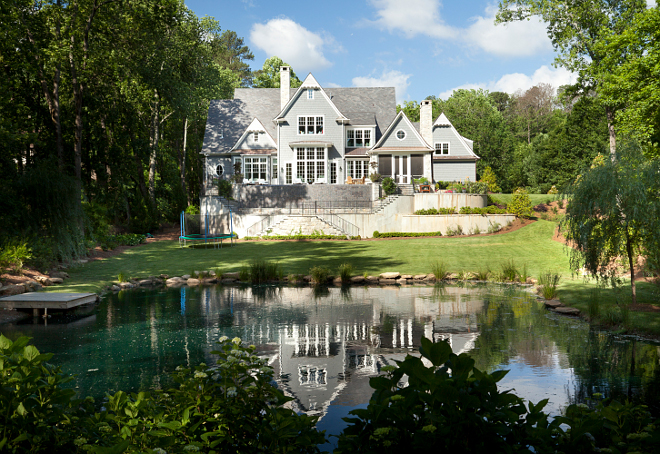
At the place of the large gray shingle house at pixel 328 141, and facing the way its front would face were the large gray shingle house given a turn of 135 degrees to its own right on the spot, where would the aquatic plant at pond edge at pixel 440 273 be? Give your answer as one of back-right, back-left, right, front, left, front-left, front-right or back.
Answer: back-left

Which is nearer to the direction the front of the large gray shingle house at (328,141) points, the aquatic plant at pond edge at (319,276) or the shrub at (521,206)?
the aquatic plant at pond edge

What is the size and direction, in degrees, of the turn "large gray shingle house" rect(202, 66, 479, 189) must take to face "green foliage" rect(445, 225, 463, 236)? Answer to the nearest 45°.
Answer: approximately 45° to its left

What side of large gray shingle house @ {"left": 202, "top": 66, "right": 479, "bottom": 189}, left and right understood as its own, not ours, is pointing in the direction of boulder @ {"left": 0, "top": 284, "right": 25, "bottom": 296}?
front

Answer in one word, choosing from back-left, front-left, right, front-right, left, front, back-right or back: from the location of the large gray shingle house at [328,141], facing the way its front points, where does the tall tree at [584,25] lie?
front-left

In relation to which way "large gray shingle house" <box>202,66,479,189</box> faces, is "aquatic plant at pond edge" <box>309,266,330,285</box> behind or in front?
in front

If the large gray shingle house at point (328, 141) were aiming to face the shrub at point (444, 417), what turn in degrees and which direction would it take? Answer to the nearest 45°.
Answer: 0° — it already faces it

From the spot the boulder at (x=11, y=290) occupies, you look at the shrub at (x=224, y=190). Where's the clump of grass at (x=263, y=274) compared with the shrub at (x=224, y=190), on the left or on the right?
right

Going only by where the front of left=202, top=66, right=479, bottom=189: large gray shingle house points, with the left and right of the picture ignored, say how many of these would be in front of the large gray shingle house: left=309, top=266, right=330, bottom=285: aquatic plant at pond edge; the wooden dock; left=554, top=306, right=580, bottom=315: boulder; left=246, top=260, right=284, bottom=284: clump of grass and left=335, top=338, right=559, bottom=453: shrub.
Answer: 5

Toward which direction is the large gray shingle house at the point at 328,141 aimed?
toward the camera

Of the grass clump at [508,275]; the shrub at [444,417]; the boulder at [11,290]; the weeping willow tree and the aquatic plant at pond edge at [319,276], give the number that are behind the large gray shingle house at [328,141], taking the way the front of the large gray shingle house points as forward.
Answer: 0

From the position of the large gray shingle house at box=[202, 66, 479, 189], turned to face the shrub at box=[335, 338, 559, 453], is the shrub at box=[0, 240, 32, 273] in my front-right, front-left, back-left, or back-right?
front-right

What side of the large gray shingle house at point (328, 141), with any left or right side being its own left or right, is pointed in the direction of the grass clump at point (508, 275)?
front

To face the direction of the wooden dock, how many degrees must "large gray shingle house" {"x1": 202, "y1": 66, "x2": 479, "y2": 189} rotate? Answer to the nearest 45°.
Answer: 0° — it already faces it
